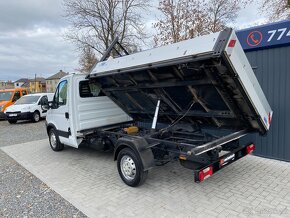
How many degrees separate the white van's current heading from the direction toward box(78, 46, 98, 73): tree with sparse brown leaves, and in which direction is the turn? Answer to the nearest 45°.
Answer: approximately 180°

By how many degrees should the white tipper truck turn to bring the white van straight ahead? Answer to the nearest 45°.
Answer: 0° — it already faces it

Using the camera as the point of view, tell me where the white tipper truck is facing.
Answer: facing away from the viewer and to the left of the viewer

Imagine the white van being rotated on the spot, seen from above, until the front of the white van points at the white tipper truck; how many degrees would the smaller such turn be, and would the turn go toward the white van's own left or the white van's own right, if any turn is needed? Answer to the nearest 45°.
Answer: approximately 45° to the white van's own left

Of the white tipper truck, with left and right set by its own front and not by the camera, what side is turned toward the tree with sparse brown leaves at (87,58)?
front

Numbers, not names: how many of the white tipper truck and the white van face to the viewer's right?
0

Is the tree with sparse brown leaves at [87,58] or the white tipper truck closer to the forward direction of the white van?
the white tipper truck
